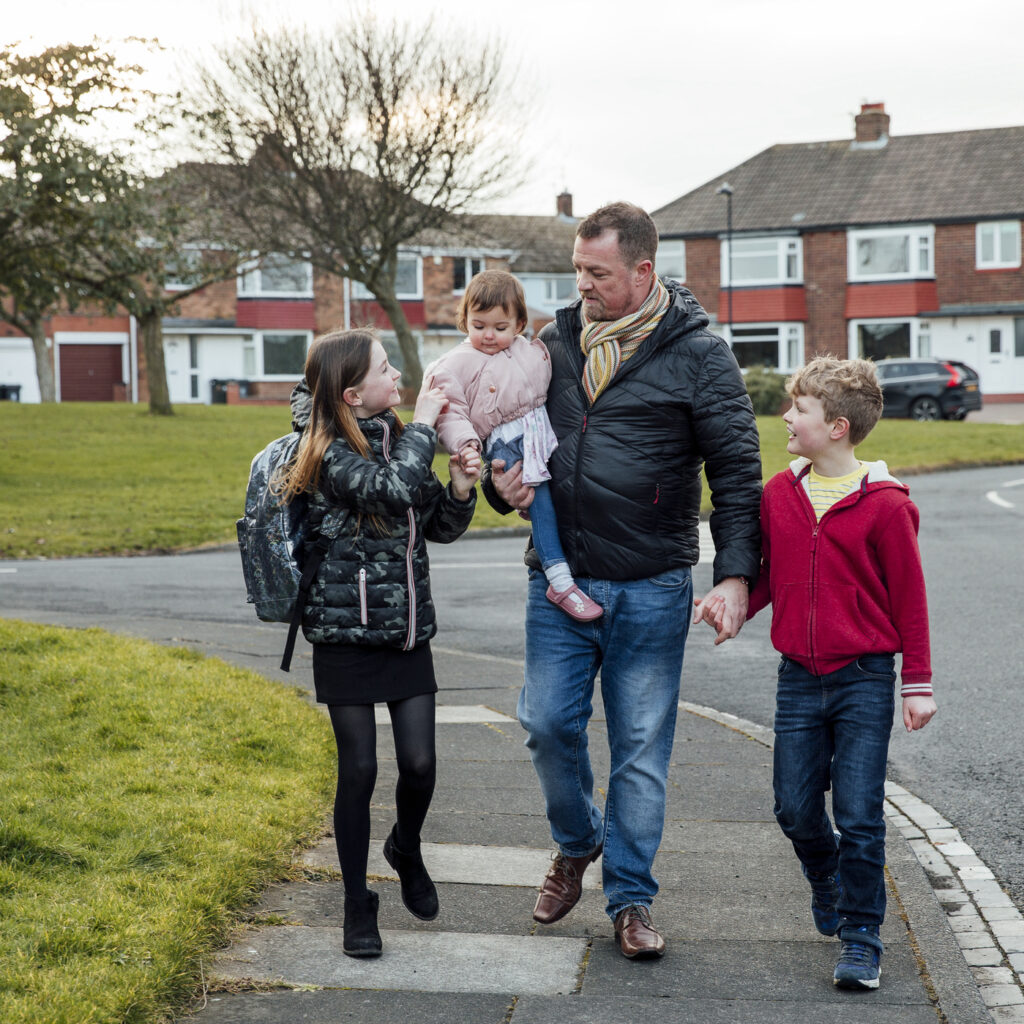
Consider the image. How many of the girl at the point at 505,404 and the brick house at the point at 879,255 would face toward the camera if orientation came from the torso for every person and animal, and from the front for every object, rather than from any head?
2

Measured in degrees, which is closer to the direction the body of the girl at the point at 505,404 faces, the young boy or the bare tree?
the young boy

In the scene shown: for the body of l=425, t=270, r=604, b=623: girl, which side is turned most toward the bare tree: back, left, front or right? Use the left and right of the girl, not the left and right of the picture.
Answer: back

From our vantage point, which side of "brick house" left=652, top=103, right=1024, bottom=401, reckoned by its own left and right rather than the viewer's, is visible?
front

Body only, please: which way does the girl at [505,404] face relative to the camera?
toward the camera

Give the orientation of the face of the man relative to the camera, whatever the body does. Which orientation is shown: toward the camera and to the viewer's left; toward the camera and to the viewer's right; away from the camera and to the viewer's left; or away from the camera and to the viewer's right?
toward the camera and to the viewer's left

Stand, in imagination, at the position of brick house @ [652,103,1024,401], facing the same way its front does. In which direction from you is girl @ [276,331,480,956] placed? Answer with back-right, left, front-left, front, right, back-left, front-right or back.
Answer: front

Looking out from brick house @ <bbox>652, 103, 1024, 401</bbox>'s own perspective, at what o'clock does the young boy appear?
The young boy is roughly at 12 o'clock from the brick house.

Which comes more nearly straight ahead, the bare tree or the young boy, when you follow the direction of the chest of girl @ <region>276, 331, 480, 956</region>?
the young boy

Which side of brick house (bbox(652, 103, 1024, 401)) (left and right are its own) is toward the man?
front

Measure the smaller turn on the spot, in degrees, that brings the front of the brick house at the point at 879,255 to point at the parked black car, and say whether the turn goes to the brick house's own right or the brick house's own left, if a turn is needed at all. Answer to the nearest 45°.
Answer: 0° — it already faces it

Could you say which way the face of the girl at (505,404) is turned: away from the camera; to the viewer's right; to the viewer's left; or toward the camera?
toward the camera

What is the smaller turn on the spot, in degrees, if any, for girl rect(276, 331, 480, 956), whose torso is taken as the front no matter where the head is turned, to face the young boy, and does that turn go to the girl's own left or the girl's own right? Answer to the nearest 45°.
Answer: approximately 45° to the girl's own left

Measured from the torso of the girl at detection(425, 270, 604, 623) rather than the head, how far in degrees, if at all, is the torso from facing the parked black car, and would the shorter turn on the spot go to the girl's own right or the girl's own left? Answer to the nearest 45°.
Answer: approximately 180°

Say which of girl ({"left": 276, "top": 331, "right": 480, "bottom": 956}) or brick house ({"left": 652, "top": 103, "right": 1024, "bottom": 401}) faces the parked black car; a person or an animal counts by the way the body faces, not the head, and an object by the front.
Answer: the brick house

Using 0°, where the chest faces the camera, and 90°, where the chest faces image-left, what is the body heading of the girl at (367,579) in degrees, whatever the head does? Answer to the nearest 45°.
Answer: approximately 315°
